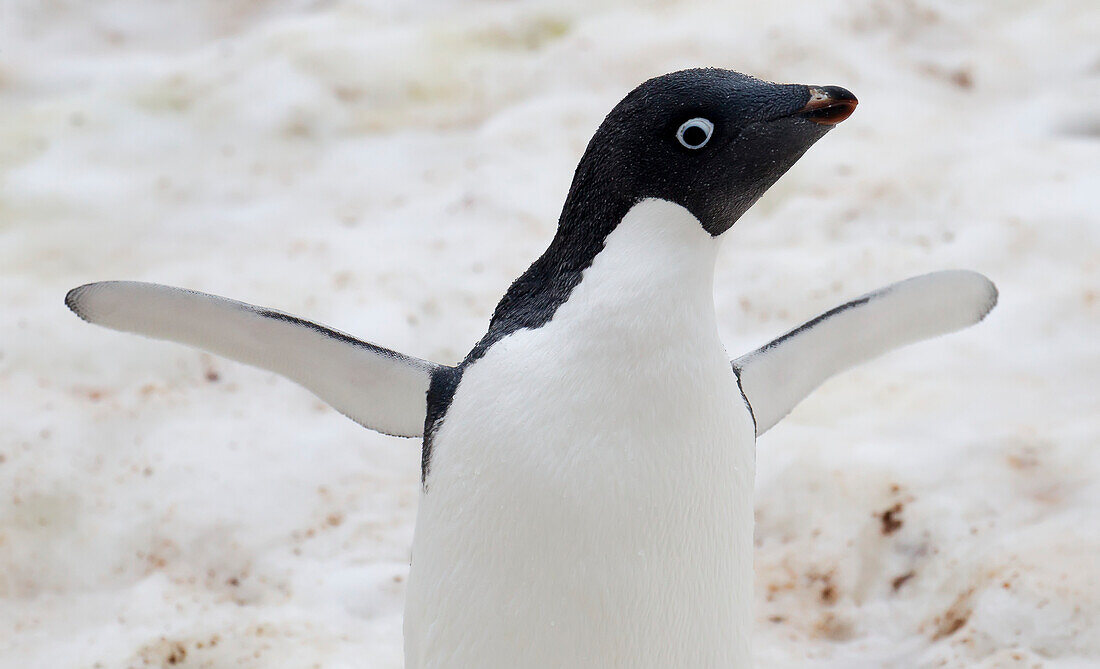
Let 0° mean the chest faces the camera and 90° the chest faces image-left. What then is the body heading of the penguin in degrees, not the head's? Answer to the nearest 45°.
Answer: approximately 315°
